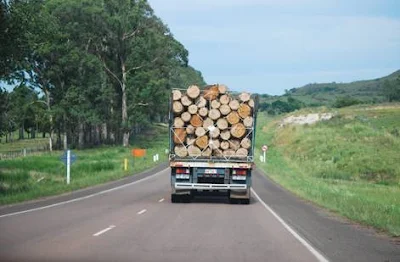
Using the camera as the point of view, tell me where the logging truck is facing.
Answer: facing away from the viewer
